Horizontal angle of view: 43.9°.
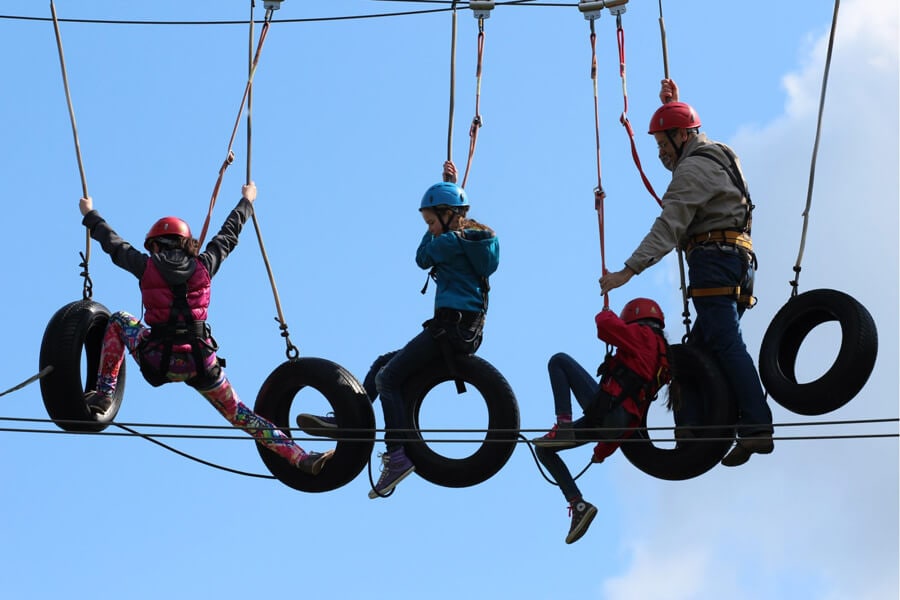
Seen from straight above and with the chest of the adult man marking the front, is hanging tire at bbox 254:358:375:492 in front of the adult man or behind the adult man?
in front

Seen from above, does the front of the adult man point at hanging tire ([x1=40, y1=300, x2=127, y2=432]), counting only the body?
yes

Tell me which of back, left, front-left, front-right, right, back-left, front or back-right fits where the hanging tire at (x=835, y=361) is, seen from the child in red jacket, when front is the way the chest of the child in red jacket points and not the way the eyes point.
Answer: back

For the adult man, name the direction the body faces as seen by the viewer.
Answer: to the viewer's left

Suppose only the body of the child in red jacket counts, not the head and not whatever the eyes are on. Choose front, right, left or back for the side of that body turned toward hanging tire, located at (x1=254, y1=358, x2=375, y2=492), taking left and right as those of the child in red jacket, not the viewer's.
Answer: front

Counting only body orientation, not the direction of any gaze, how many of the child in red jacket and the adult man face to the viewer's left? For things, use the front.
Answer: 2

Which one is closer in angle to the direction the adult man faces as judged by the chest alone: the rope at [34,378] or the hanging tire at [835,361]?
the rope

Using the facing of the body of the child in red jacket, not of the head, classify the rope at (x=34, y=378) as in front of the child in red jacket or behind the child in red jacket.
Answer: in front

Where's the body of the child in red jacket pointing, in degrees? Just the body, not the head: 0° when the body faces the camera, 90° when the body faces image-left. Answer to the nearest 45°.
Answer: approximately 90°

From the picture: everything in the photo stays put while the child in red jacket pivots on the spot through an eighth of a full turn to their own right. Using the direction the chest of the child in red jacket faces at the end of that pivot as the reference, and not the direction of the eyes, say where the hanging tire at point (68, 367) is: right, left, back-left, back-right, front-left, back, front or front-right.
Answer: front-left
